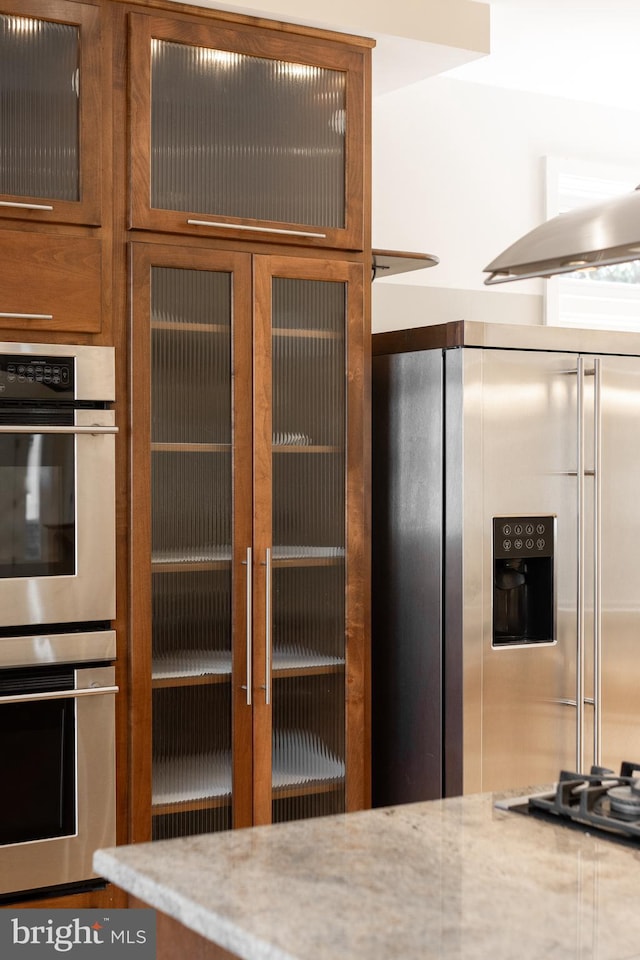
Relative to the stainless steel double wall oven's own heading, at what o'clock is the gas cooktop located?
The gas cooktop is roughly at 11 o'clock from the stainless steel double wall oven.

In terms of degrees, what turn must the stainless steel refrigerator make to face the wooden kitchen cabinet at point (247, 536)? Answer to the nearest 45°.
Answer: approximately 90° to its right

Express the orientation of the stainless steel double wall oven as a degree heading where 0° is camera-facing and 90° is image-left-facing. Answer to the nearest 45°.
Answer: approximately 0°

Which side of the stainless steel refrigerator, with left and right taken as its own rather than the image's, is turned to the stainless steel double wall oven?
right

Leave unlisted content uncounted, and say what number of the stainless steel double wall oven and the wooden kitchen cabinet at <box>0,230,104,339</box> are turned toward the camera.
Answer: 2

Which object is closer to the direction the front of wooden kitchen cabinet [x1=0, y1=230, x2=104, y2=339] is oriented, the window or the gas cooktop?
the gas cooktop

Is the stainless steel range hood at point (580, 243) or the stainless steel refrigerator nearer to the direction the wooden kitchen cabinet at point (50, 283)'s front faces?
the stainless steel range hood

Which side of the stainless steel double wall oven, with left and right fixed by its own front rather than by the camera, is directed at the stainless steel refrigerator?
left

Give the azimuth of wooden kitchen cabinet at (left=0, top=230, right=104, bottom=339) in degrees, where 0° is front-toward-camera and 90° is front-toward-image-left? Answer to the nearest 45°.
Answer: approximately 0°
